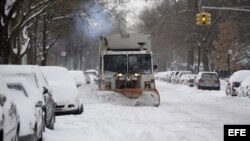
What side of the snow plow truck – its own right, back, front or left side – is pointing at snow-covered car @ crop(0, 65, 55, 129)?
front

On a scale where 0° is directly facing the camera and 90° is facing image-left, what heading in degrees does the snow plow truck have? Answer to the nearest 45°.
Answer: approximately 0°

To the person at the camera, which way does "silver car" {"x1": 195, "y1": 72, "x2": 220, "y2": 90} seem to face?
facing away from the viewer

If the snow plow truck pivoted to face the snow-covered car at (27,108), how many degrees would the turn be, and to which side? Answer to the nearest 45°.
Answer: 0° — it already faces it

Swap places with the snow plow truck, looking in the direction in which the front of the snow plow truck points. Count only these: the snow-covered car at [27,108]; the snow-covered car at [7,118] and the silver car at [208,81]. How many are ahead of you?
2

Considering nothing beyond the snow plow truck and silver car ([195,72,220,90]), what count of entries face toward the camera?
1

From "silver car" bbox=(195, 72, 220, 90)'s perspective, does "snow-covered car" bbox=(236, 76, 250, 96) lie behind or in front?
behind

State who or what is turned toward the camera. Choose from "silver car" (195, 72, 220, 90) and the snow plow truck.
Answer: the snow plow truck

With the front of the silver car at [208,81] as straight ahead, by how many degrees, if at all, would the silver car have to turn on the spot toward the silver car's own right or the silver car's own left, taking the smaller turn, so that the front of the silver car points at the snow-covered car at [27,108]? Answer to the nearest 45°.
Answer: approximately 180°

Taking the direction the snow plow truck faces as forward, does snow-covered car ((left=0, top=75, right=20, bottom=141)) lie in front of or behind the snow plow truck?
in front
